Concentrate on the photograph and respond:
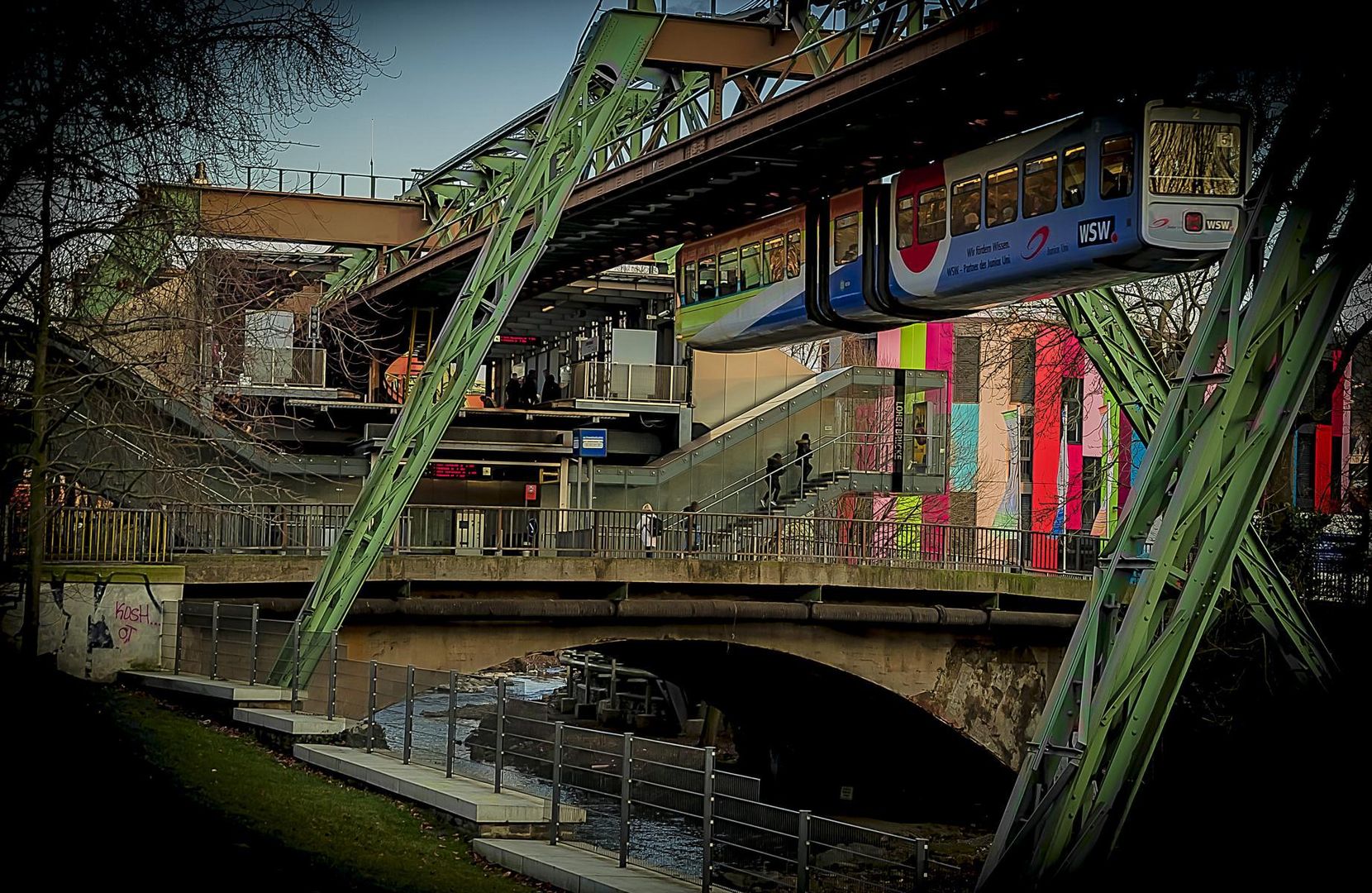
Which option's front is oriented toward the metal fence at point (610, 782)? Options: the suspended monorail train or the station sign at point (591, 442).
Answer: the station sign

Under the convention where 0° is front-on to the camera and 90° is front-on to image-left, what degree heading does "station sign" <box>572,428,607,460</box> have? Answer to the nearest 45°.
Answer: approximately 0°

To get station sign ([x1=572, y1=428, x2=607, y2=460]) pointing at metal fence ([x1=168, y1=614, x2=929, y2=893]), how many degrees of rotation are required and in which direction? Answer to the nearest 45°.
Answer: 0° — it already faces it

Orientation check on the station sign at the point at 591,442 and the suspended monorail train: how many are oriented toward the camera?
1

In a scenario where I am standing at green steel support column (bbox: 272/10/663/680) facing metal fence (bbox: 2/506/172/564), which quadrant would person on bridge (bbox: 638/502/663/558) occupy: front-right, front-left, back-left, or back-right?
back-right

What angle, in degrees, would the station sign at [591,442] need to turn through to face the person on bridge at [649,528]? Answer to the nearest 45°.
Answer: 0° — it already faces them
